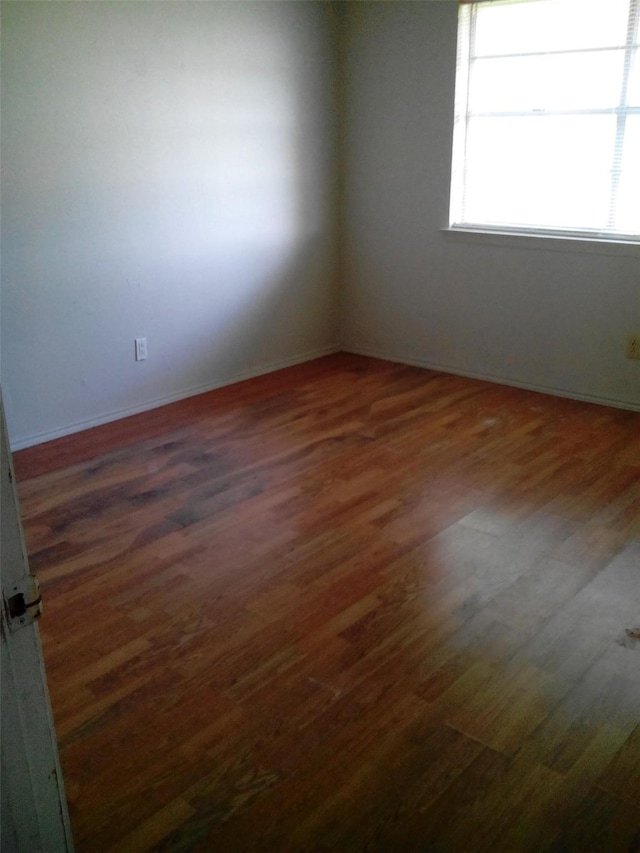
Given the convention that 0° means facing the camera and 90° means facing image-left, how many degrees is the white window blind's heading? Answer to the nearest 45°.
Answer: approximately 45°

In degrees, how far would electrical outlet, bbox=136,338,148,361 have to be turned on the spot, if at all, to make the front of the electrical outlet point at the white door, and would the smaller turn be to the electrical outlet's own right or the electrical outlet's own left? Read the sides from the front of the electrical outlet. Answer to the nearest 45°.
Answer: approximately 45° to the electrical outlet's own right

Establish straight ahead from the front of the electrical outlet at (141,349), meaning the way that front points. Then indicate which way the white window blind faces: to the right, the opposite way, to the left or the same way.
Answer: to the right

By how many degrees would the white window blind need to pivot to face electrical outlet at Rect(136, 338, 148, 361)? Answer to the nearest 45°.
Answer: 0° — it already faces it

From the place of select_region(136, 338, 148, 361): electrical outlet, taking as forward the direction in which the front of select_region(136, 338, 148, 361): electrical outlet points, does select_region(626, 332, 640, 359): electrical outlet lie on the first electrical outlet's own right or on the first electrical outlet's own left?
on the first electrical outlet's own left

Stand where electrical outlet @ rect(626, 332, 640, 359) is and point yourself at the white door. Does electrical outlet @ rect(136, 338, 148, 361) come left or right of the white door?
right

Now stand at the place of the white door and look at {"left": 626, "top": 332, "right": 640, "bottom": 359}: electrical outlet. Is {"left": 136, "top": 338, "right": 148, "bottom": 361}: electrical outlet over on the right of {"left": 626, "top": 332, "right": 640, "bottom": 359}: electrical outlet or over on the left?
left

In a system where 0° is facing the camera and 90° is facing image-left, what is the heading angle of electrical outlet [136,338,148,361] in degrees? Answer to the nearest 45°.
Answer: approximately 315°

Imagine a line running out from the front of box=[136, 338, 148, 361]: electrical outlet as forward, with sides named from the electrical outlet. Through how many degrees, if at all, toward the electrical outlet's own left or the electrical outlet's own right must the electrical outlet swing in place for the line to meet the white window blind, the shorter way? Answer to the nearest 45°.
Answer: approximately 45° to the electrical outlet's own left
